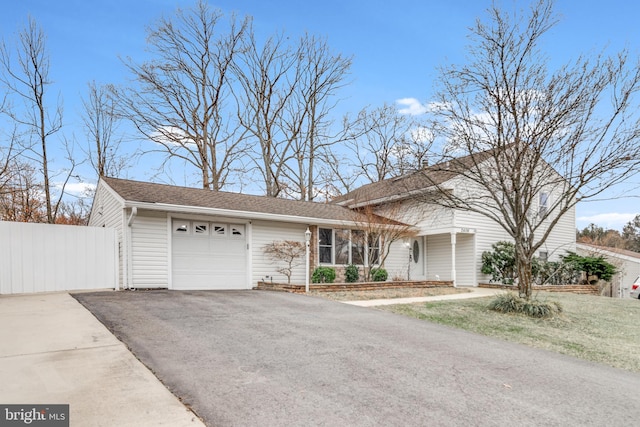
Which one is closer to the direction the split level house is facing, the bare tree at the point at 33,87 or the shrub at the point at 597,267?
the shrub

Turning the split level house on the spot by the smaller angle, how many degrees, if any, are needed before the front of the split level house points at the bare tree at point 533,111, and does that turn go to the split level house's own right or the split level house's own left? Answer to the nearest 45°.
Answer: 0° — it already faces it

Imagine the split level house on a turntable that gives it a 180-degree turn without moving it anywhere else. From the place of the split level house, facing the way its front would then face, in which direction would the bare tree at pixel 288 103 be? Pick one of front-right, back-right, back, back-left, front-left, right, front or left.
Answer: front-right

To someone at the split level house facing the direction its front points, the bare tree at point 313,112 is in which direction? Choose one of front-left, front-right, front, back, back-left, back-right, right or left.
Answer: back-left

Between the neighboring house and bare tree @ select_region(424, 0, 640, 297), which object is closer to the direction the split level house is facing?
the bare tree

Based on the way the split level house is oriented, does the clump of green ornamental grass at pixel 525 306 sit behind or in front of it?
in front

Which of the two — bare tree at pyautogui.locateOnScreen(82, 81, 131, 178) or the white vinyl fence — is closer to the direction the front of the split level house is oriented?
the white vinyl fence

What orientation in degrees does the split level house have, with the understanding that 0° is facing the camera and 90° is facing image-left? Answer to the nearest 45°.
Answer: approximately 315°

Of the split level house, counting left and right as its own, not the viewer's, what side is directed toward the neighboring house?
left
